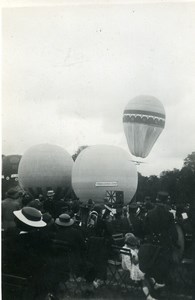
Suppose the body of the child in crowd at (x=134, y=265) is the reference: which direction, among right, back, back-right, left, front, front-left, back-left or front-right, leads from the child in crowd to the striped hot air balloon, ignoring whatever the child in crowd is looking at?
front-right

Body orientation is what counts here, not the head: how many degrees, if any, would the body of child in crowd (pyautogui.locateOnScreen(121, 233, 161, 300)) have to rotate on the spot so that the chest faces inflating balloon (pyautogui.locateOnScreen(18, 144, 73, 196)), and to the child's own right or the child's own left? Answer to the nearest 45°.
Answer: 0° — they already face it

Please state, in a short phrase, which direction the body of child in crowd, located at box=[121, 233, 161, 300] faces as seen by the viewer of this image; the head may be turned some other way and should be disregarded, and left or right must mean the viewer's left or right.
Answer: facing away from the viewer and to the left of the viewer

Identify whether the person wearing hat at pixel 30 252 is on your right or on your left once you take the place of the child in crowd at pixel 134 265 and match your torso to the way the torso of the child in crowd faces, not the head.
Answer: on your left

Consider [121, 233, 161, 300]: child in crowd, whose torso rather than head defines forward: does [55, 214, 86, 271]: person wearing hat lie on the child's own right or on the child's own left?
on the child's own left
